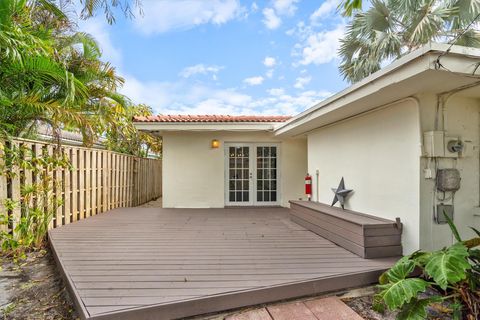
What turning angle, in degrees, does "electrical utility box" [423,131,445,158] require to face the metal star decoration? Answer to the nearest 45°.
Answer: approximately 135° to its right

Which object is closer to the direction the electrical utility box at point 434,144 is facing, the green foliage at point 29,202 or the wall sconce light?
the green foliage

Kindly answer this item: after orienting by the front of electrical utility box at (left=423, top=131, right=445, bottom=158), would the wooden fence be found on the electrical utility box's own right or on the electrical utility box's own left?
on the electrical utility box's own right

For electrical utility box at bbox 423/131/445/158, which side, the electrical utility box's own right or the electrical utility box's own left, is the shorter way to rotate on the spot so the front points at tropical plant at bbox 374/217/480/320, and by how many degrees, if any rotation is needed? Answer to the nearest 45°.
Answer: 0° — it already faces it

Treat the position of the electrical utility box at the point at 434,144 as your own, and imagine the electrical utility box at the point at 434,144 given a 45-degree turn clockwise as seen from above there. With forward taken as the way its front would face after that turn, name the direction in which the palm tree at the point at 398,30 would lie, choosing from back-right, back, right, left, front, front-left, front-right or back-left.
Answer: back-right
